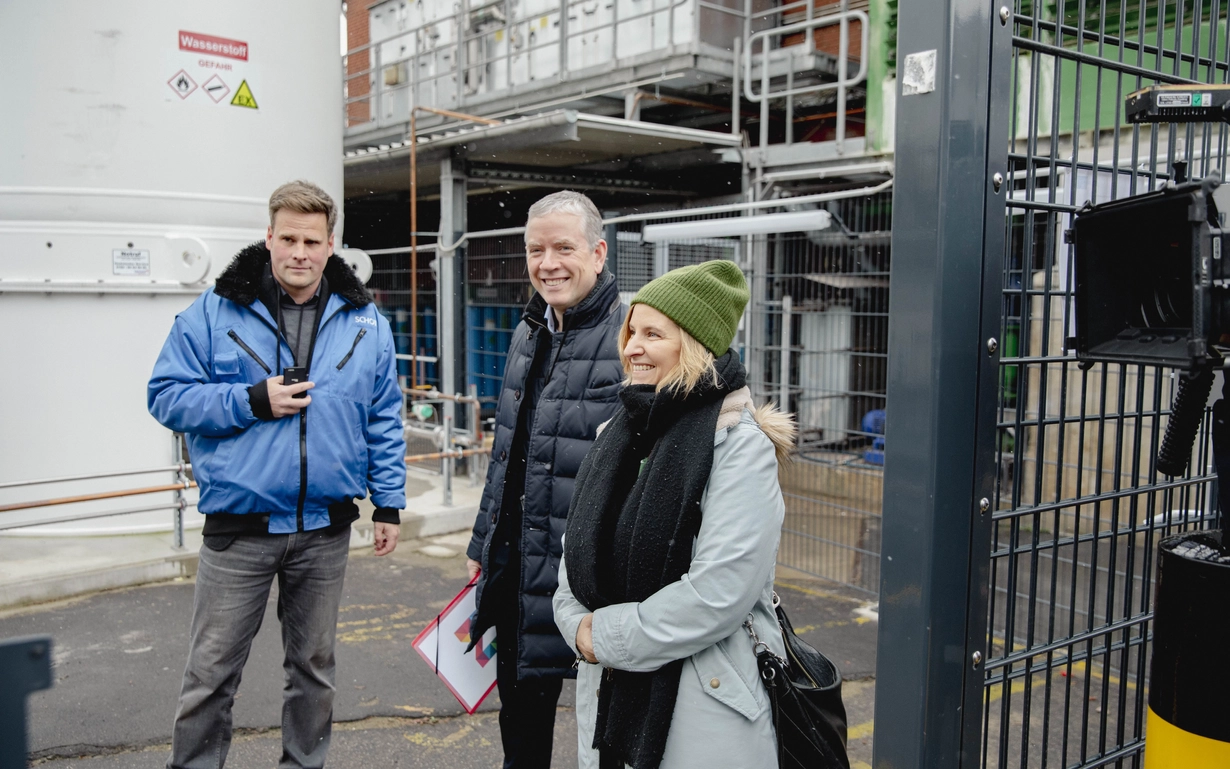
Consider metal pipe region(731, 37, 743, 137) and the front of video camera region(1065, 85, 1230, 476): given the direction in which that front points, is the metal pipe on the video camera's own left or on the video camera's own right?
on the video camera's own right

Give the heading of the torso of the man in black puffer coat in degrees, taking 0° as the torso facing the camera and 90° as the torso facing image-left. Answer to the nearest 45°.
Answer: approximately 45°

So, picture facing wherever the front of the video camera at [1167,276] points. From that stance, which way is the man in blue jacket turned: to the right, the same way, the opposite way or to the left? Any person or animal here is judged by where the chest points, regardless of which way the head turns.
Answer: to the left

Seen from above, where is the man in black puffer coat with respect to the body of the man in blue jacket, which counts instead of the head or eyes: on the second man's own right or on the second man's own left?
on the second man's own left

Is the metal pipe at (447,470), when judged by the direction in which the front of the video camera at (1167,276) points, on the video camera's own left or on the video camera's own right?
on the video camera's own right

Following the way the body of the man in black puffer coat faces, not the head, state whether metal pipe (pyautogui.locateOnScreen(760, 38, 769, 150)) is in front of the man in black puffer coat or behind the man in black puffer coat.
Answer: behind

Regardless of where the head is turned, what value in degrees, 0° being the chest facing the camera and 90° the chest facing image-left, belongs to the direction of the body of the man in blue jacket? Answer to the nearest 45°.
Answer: approximately 0°

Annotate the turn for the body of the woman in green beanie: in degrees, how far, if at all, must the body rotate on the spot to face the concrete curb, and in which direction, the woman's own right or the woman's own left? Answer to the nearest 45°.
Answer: approximately 90° to the woman's own right

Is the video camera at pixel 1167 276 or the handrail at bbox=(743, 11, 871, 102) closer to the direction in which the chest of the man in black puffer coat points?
the video camera

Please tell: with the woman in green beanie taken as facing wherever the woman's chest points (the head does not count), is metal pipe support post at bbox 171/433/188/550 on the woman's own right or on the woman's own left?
on the woman's own right
